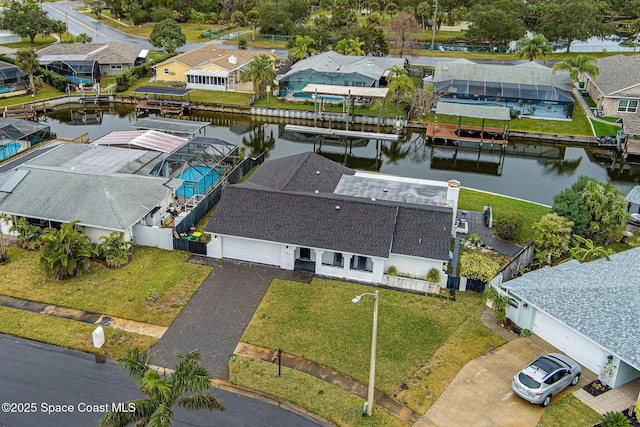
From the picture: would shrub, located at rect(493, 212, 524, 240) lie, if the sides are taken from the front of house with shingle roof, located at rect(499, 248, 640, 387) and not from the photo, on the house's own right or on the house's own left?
on the house's own right

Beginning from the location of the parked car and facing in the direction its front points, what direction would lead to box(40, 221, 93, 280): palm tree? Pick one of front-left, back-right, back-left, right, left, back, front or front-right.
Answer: back-left

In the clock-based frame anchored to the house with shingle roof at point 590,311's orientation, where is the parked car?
The parked car is roughly at 11 o'clock from the house with shingle roof.

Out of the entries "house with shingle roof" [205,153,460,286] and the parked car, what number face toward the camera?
1

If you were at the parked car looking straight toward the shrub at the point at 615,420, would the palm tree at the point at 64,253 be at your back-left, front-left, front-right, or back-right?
back-right

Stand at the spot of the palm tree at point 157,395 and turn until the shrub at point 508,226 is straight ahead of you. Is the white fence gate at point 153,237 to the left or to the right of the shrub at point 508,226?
left

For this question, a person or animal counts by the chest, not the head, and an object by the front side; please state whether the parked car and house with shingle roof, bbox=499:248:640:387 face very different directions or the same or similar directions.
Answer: very different directions

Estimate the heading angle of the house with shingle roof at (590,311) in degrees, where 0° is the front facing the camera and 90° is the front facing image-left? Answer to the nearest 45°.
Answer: approximately 45°

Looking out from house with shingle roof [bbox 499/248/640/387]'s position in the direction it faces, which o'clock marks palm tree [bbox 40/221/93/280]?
The palm tree is roughly at 1 o'clock from the house with shingle roof.

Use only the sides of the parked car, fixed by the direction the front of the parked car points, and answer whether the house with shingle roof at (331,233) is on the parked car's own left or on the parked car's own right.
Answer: on the parked car's own left

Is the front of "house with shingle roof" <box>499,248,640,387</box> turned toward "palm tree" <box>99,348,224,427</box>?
yes

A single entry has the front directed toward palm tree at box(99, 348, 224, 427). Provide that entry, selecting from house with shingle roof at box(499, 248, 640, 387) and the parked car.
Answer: the house with shingle roof

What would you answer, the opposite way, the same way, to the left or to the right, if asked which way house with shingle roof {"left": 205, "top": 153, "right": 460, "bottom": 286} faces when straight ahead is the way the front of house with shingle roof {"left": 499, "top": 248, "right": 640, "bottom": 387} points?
to the left
